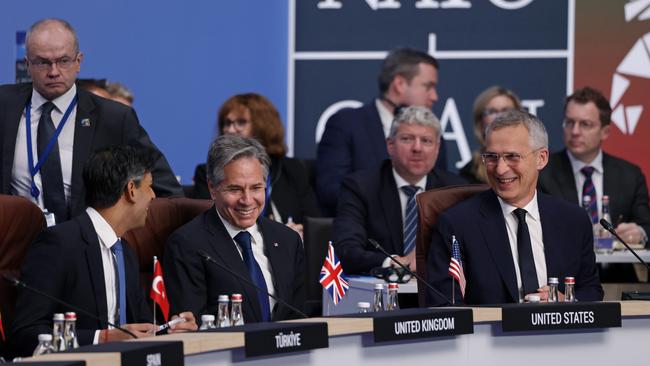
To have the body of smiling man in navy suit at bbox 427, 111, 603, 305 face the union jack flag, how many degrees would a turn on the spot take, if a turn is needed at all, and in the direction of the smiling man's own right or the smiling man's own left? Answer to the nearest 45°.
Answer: approximately 45° to the smiling man's own right

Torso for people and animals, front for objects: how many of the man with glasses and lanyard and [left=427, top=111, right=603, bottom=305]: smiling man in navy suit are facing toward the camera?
2

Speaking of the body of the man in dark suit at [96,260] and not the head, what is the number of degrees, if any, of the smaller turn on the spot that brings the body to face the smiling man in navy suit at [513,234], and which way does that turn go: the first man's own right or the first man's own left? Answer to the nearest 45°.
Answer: approximately 45° to the first man's own left

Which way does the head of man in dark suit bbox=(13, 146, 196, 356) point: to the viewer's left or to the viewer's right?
to the viewer's right

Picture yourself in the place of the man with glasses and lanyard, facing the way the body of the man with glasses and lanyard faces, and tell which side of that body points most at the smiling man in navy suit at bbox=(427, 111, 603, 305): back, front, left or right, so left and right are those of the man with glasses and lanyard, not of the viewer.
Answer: left

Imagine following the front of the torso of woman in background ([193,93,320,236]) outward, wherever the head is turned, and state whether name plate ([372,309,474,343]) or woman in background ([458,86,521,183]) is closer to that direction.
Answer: the name plate

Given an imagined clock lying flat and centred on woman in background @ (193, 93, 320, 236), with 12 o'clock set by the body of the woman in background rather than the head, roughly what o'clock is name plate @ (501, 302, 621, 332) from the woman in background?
The name plate is roughly at 10 o'clock from the woman in background.
